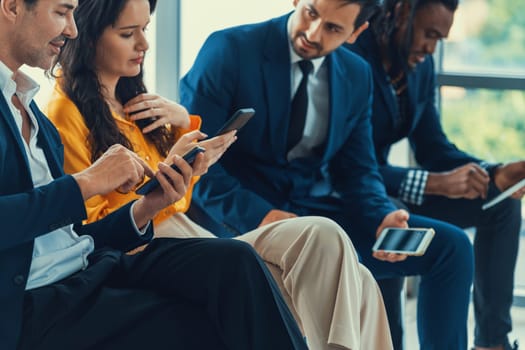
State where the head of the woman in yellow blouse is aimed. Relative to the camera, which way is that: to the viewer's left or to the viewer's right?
to the viewer's right

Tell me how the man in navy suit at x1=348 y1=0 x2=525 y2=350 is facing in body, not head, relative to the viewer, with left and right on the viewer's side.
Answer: facing the viewer and to the right of the viewer

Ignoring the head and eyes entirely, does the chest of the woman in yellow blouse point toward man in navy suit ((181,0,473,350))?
no

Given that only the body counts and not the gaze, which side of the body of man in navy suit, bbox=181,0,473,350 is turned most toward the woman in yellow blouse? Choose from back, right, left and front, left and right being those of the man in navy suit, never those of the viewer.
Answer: right

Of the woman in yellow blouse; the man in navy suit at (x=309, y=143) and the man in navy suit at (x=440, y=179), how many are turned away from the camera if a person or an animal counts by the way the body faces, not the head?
0

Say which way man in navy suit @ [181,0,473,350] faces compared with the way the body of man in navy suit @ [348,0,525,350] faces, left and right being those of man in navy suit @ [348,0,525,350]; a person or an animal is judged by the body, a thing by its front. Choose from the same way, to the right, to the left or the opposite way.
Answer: the same way

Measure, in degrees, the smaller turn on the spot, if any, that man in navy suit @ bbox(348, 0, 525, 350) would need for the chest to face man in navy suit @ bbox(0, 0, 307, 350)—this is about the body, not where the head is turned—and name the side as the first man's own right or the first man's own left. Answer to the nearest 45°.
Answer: approximately 90° to the first man's own right

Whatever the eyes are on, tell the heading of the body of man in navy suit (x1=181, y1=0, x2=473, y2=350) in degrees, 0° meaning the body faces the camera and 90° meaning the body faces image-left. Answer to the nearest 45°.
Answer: approximately 315°

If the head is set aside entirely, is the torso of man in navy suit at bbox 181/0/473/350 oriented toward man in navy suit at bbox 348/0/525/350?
no

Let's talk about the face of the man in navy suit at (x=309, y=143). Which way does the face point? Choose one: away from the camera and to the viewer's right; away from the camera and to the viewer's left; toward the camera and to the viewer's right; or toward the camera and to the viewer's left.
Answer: toward the camera and to the viewer's left

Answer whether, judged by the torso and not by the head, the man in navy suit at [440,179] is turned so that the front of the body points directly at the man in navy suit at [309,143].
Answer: no

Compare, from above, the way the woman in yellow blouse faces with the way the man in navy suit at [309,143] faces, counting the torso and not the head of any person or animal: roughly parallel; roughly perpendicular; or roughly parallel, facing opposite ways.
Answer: roughly parallel

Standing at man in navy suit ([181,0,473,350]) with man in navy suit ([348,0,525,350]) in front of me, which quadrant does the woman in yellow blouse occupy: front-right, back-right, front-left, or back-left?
back-right

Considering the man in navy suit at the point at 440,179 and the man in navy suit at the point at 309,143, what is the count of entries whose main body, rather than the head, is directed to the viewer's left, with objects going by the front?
0

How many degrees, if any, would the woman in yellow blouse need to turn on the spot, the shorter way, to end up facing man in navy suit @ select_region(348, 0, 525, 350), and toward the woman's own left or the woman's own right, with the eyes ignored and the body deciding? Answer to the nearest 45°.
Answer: approximately 90° to the woman's own left

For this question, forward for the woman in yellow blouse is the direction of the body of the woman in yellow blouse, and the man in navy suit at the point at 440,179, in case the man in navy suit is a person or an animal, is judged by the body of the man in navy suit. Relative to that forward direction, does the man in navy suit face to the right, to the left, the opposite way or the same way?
the same way
